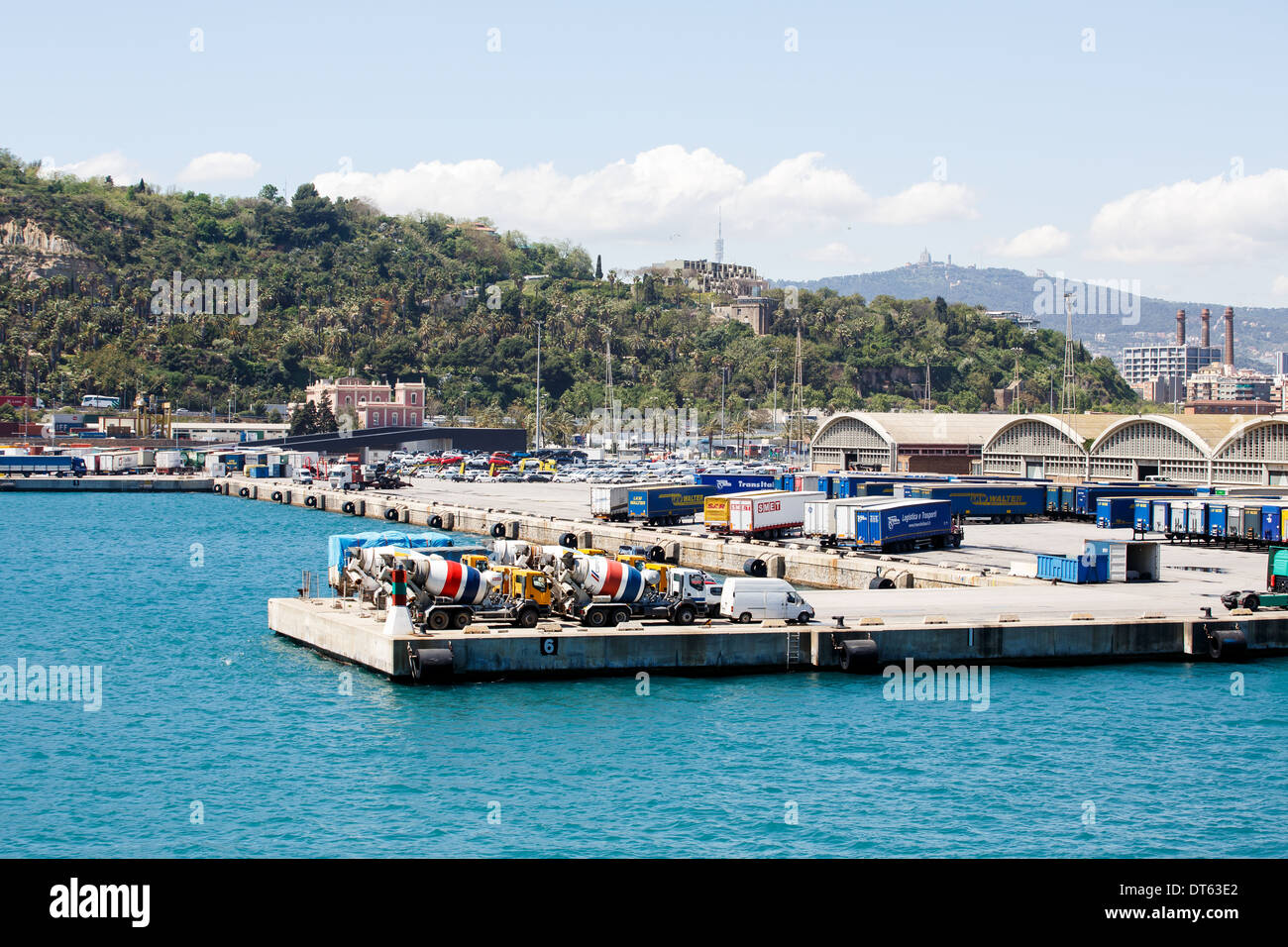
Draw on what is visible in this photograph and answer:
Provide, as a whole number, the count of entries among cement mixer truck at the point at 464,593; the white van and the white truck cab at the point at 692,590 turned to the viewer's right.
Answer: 3

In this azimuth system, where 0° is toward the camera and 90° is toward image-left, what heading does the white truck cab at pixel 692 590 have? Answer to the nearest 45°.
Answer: approximately 270°

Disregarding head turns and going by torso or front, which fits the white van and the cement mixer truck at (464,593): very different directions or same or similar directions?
same or similar directions

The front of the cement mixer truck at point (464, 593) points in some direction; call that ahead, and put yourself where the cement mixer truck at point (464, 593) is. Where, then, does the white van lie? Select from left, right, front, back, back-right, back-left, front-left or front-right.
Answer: front

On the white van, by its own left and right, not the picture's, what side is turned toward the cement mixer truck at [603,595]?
back

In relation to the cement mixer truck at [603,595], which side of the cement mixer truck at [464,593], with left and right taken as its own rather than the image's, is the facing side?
front

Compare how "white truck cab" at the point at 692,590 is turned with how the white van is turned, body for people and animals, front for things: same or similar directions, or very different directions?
same or similar directions

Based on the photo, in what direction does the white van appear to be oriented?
to the viewer's right

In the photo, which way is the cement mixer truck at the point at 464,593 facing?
to the viewer's right
